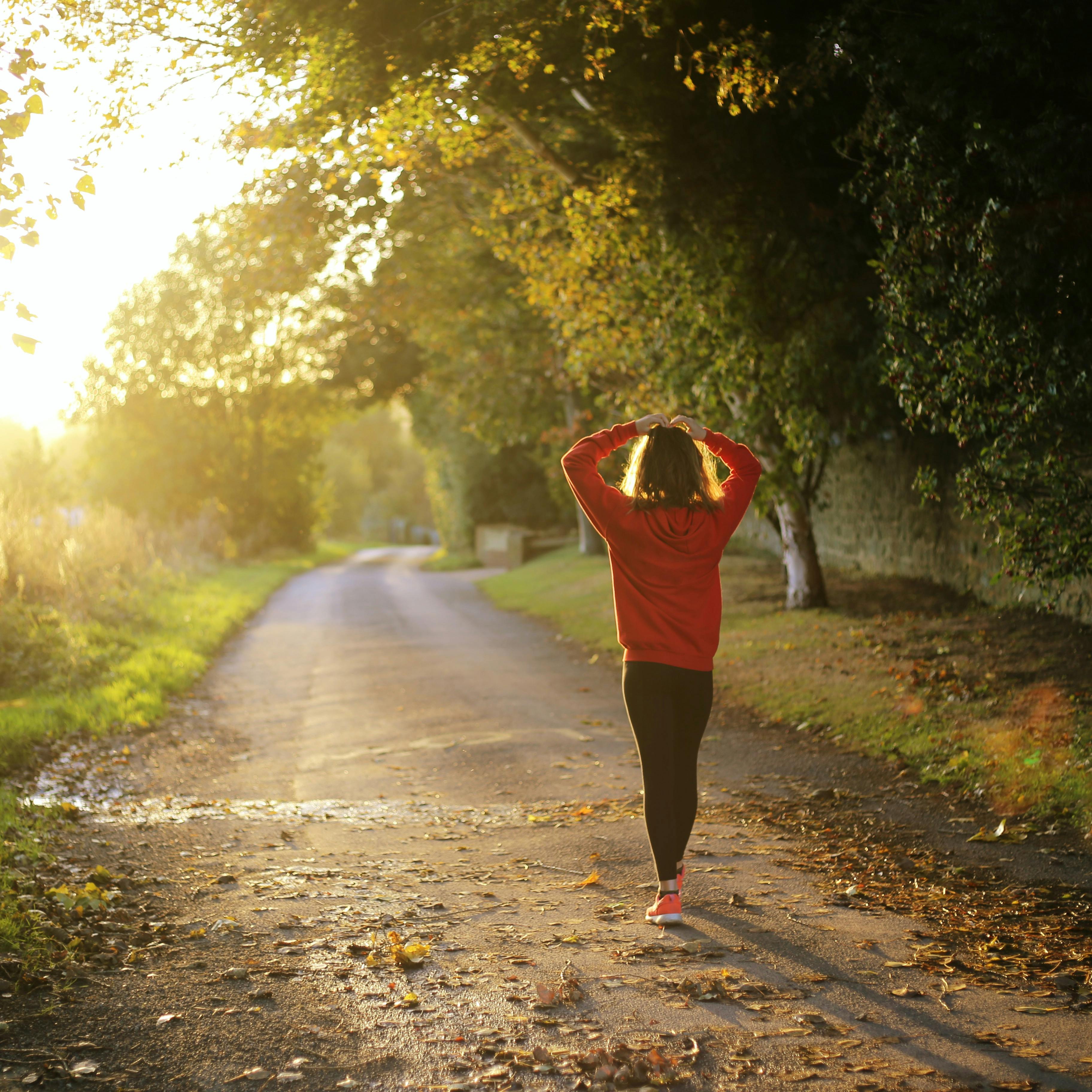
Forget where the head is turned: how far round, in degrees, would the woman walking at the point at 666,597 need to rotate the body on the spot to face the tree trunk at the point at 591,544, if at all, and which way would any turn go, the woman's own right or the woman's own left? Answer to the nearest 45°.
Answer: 0° — they already face it

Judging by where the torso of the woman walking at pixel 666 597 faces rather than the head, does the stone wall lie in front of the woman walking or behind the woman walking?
in front

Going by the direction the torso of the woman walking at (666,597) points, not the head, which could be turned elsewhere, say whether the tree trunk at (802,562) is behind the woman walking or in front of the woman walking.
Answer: in front

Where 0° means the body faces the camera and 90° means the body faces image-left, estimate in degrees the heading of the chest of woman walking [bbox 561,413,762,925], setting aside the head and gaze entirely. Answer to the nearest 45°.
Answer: approximately 180°
